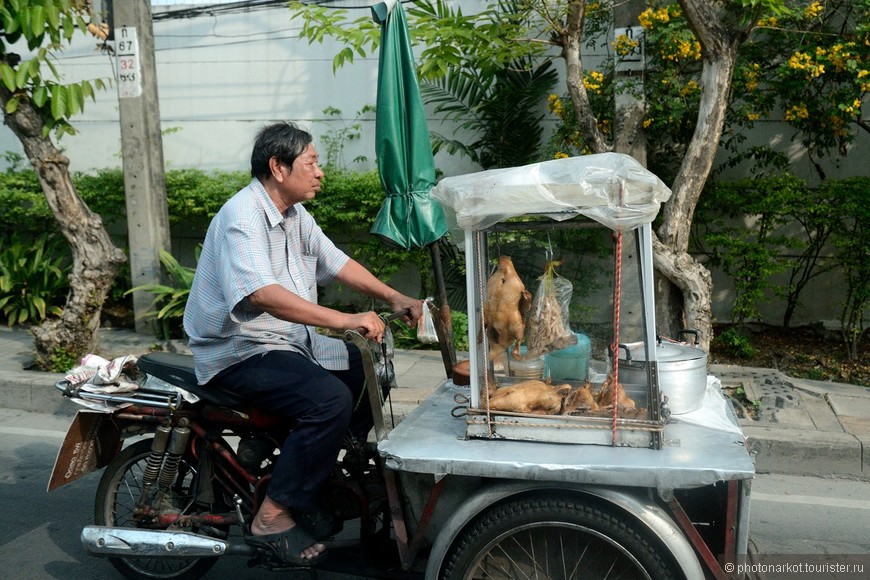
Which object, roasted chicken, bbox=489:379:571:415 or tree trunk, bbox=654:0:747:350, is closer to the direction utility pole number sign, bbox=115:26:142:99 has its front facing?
the roasted chicken

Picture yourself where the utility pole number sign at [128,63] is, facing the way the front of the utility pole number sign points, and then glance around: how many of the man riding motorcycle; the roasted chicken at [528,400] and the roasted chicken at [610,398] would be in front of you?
3

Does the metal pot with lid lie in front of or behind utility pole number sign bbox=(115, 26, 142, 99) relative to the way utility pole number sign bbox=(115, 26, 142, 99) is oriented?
in front

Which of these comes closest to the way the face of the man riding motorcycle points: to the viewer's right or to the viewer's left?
to the viewer's right

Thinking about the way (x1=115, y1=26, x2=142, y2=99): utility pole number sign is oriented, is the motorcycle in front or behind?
in front

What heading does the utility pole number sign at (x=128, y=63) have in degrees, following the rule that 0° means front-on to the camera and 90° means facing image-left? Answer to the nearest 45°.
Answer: approximately 0°

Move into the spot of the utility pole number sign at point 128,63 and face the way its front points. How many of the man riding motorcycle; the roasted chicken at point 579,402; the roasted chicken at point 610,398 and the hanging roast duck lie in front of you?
4

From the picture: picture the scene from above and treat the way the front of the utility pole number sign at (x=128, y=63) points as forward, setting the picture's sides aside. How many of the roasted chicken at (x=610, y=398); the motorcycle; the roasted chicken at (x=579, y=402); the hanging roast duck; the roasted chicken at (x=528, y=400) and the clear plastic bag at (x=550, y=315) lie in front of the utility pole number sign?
6

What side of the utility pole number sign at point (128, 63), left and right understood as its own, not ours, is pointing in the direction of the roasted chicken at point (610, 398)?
front

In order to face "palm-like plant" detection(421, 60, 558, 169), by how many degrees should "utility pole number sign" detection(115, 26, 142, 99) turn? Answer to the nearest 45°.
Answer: approximately 90° to its left

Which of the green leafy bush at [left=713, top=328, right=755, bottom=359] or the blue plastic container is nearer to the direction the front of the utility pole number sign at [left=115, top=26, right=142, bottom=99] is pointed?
the blue plastic container

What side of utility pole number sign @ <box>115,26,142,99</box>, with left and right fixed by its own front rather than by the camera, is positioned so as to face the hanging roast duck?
front
